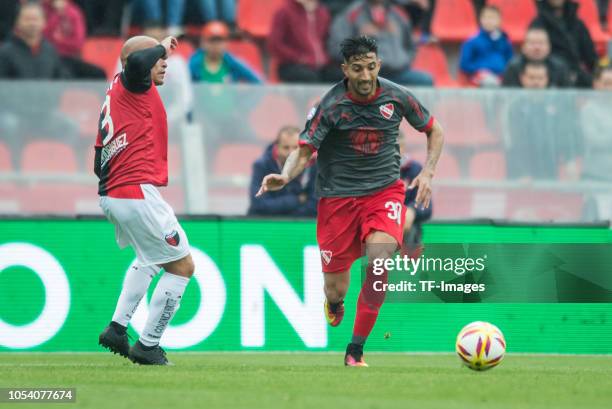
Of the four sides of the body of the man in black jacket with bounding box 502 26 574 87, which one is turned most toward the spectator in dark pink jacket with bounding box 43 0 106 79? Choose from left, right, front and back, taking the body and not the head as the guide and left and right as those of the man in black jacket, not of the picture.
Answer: right

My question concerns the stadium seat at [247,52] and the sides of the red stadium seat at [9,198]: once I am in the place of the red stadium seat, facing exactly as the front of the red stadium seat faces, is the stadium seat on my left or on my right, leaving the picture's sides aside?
on my left

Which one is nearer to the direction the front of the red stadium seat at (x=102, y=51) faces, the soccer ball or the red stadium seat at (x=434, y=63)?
the soccer ball
